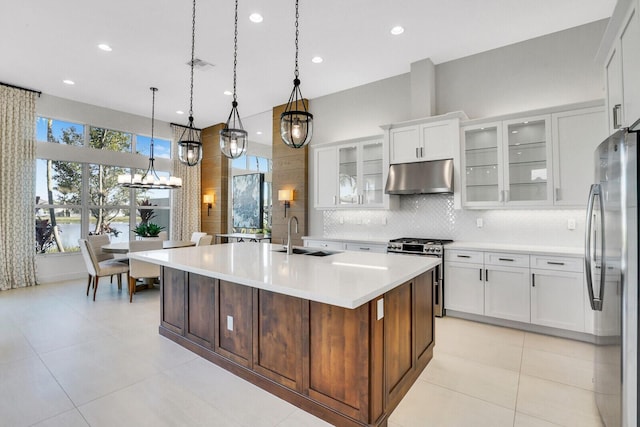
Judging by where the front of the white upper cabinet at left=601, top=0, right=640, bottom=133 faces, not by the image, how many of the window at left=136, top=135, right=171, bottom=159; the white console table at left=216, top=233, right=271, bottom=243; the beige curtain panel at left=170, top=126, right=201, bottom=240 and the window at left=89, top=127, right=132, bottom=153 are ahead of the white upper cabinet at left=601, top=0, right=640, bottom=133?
4

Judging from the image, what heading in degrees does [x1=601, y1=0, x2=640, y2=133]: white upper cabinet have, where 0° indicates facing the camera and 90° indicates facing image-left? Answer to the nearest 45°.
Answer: approximately 90°

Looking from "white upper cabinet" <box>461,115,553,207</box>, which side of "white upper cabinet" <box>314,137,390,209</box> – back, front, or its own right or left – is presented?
left

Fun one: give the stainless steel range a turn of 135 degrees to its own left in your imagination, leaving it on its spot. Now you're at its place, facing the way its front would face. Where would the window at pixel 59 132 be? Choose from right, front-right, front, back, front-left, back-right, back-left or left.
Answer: back-left

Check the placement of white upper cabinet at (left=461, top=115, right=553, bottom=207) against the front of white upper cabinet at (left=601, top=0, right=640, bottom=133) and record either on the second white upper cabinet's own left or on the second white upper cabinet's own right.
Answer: on the second white upper cabinet's own right

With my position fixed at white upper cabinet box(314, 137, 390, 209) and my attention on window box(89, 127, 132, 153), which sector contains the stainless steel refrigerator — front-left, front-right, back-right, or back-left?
back-left

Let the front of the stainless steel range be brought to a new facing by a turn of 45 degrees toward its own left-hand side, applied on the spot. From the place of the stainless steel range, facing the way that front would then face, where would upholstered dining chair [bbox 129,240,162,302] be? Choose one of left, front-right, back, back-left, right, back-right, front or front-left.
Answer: back-right

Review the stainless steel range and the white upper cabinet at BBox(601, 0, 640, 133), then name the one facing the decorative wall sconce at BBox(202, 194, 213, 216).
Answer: the white upper cabinet

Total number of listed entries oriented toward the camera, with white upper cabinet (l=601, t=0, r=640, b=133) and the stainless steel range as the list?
1

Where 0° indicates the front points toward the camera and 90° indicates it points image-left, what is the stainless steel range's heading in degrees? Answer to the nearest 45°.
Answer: approximately 0°

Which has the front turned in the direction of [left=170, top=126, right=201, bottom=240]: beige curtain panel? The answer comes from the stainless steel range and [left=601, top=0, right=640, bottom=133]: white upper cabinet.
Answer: the white upper cabinet

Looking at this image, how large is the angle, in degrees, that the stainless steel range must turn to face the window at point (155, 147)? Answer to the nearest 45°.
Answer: approximately 90° to its right

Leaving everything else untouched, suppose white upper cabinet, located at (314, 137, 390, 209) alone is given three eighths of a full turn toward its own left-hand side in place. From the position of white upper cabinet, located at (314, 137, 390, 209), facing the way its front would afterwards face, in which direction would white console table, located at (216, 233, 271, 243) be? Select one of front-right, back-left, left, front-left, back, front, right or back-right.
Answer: back-left

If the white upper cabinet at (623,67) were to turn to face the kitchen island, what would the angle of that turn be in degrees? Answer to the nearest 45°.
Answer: approximately 45° to its left

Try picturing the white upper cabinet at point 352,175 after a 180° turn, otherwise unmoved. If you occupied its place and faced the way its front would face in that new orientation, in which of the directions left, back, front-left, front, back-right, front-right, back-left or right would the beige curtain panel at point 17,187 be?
back-left

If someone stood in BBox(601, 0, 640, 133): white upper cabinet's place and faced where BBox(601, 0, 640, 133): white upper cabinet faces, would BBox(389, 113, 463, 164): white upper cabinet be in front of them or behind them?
in front
